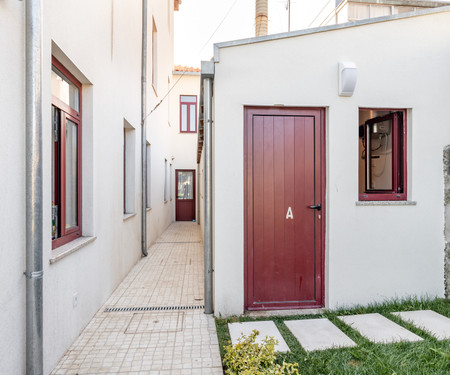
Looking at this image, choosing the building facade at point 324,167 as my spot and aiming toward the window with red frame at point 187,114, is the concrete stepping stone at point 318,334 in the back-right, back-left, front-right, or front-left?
back-left

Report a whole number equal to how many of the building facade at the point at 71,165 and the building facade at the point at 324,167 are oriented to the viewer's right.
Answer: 1

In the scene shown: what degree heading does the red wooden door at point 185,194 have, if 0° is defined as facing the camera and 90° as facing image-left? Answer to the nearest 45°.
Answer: approximately 0°

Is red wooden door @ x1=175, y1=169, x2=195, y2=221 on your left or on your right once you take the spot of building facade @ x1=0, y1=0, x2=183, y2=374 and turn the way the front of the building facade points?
on your left

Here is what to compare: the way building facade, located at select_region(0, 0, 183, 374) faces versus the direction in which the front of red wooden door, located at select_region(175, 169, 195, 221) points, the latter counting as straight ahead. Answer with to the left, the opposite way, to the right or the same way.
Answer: to the left

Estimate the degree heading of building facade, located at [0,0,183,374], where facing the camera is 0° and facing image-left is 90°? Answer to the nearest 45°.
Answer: approximately 270°

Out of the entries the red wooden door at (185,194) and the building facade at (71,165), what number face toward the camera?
1

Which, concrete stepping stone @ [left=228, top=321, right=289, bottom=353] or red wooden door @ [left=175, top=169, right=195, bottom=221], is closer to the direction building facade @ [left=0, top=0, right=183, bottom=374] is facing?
the concrete stepping stone

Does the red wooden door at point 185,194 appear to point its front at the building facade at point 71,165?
yes

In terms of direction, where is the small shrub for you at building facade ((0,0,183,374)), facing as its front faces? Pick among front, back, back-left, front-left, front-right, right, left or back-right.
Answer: front-right
